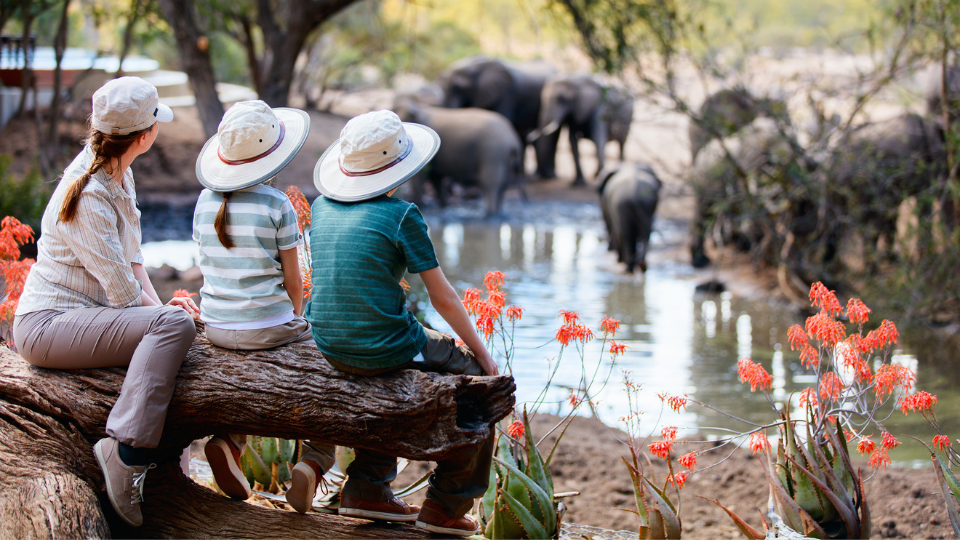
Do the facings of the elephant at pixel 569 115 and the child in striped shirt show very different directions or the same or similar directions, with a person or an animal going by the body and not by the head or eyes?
very different directions

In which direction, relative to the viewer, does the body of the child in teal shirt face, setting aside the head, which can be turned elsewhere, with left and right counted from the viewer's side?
facing away from the viewer and to the right of the viewer

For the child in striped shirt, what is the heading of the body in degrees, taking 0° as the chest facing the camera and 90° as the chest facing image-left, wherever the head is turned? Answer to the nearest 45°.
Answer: approximately 225°

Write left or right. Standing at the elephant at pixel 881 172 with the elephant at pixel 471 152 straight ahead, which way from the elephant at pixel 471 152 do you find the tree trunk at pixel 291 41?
left
